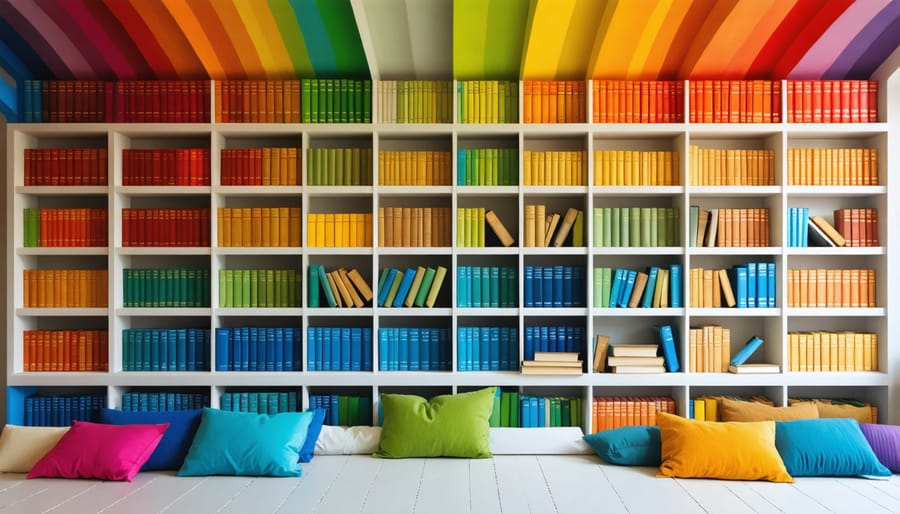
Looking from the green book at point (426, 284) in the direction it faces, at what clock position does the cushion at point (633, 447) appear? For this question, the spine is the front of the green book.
The cushion is roughly at 10 o'clock from the green book.

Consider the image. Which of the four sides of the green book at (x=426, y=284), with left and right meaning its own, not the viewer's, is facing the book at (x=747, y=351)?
left

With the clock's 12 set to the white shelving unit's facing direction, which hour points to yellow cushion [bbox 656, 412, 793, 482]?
The yellow cushion is roughly at 10 o'clock from the white shelving unit.

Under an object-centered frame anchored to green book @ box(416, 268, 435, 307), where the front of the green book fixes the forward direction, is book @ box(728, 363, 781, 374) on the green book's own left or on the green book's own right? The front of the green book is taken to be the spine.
on the green book's own left

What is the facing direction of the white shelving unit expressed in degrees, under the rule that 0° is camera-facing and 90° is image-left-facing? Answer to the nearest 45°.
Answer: approximately 0°

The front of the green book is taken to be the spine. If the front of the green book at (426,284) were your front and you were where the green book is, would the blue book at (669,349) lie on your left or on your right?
on your left

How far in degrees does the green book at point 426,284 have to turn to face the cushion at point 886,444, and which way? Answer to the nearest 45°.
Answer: approximately 90° to its left
